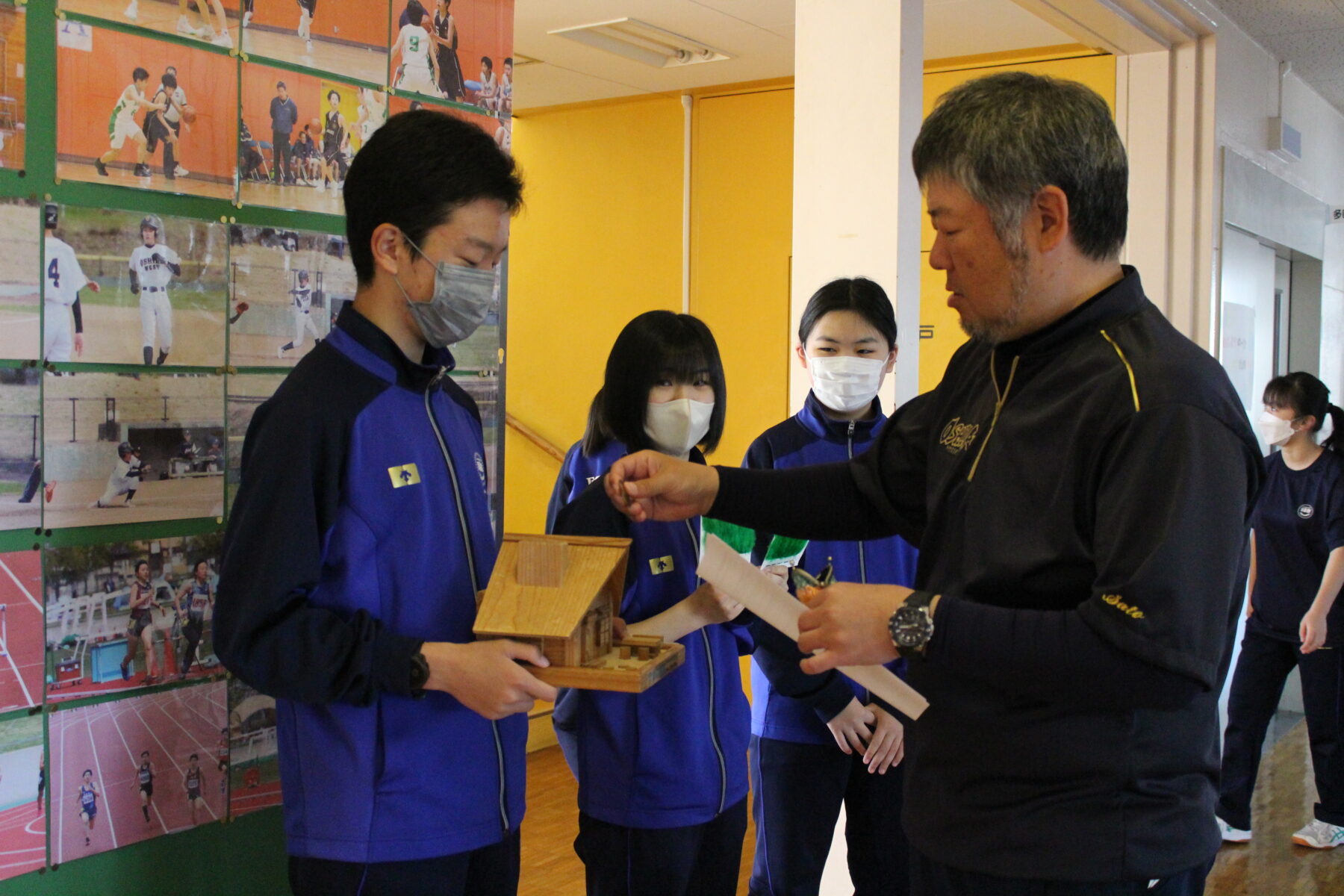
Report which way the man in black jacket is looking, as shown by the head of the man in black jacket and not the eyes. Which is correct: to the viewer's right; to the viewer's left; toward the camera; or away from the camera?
to the viewer's left

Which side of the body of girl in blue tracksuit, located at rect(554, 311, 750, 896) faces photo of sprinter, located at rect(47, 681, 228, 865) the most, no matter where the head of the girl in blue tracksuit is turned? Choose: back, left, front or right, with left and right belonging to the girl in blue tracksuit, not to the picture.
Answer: right

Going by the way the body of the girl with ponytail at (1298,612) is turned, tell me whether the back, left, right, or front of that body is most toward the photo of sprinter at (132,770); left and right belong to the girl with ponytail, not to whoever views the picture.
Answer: front

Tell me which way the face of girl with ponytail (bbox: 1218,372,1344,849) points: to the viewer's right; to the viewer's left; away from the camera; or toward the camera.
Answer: to the viewer's left

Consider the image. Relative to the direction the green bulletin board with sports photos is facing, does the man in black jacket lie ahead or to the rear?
ahead
